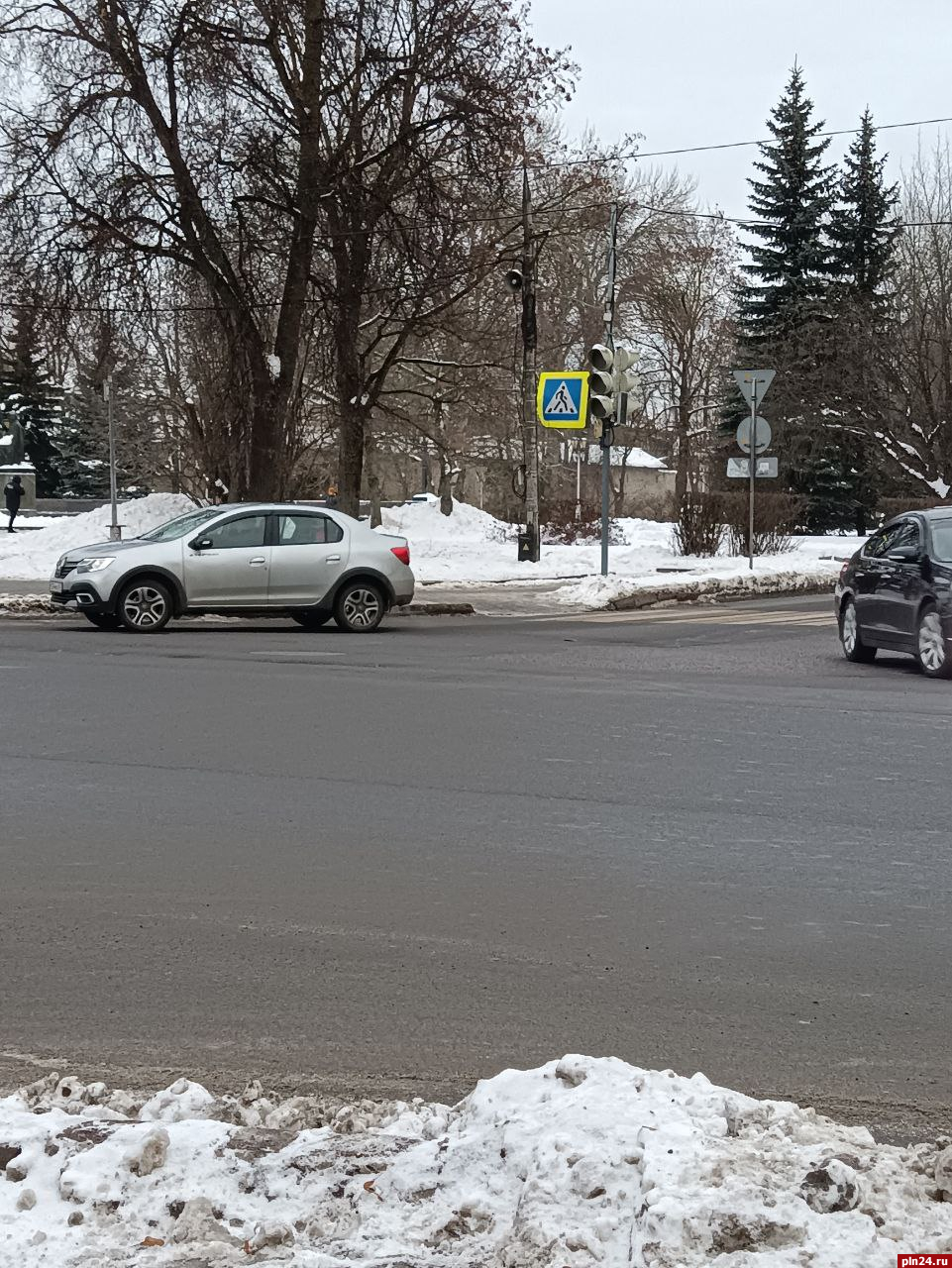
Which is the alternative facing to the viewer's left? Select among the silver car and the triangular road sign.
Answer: the silver car

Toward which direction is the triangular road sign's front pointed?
away from the camera

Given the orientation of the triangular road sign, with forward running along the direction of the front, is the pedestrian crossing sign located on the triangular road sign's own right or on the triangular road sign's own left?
on the triangular road sign's own left

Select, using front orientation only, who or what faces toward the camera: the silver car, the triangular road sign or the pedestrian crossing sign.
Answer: the pedestrian crossing sign

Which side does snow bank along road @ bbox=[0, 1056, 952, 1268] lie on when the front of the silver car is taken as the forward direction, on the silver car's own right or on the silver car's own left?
on the silver car's own left

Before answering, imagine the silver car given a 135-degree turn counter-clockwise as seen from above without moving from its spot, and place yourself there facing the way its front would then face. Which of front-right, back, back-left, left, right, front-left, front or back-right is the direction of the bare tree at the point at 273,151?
back-left

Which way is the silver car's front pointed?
to the viewer's left

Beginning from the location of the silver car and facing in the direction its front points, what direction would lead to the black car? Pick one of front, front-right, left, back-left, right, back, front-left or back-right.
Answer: back-left

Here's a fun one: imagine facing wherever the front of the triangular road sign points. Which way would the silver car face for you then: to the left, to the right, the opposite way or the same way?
to the left

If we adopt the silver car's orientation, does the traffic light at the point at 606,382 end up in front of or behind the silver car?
behind

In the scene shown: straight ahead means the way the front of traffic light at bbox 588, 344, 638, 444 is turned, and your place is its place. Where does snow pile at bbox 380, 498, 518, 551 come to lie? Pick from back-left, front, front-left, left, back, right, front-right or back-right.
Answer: back-right

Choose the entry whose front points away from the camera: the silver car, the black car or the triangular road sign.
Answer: the triangular road sign
